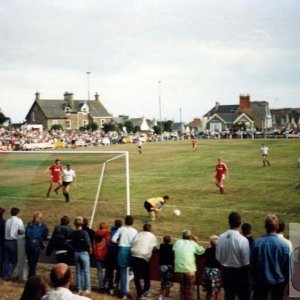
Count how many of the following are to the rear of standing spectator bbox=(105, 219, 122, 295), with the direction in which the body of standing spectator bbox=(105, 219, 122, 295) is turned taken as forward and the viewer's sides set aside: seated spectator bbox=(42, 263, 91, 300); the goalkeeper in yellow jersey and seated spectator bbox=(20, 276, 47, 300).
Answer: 2

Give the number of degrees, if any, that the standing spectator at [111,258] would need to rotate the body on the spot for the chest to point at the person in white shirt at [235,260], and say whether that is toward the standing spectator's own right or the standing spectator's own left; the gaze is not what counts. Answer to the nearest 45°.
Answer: approximately 135° to the standing spectator's own right

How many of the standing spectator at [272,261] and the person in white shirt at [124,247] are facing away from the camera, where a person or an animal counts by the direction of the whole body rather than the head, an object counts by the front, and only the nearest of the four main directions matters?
2

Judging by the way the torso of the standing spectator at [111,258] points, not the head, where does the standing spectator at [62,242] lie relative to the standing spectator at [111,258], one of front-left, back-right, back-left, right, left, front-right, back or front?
left

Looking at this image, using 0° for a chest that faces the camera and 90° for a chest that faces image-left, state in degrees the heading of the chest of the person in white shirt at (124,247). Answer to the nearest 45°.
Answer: approximately 180°

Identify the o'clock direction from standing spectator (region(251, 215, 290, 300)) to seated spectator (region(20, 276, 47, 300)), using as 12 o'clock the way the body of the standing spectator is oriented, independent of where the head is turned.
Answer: The seated spectator is roughly at 7 o'clock from the standing spectator.

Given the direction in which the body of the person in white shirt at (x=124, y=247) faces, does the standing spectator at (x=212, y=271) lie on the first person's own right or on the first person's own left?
on the first person's own right

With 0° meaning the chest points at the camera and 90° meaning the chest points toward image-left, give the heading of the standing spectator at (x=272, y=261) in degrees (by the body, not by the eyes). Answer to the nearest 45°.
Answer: approximately 180°

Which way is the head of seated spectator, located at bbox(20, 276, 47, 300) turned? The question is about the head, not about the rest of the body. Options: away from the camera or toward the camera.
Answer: away from the camera

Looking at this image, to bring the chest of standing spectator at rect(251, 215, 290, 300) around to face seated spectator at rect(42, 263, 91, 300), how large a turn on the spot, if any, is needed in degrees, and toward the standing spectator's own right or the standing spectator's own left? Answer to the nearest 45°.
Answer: approximately 135° to the standing spectator's own left

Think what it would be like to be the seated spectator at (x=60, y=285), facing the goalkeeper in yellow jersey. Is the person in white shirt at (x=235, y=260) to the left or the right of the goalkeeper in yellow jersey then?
right

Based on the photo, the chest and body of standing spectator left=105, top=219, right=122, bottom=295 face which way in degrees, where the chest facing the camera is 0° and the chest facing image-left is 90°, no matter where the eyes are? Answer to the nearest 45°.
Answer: approximately 180°
